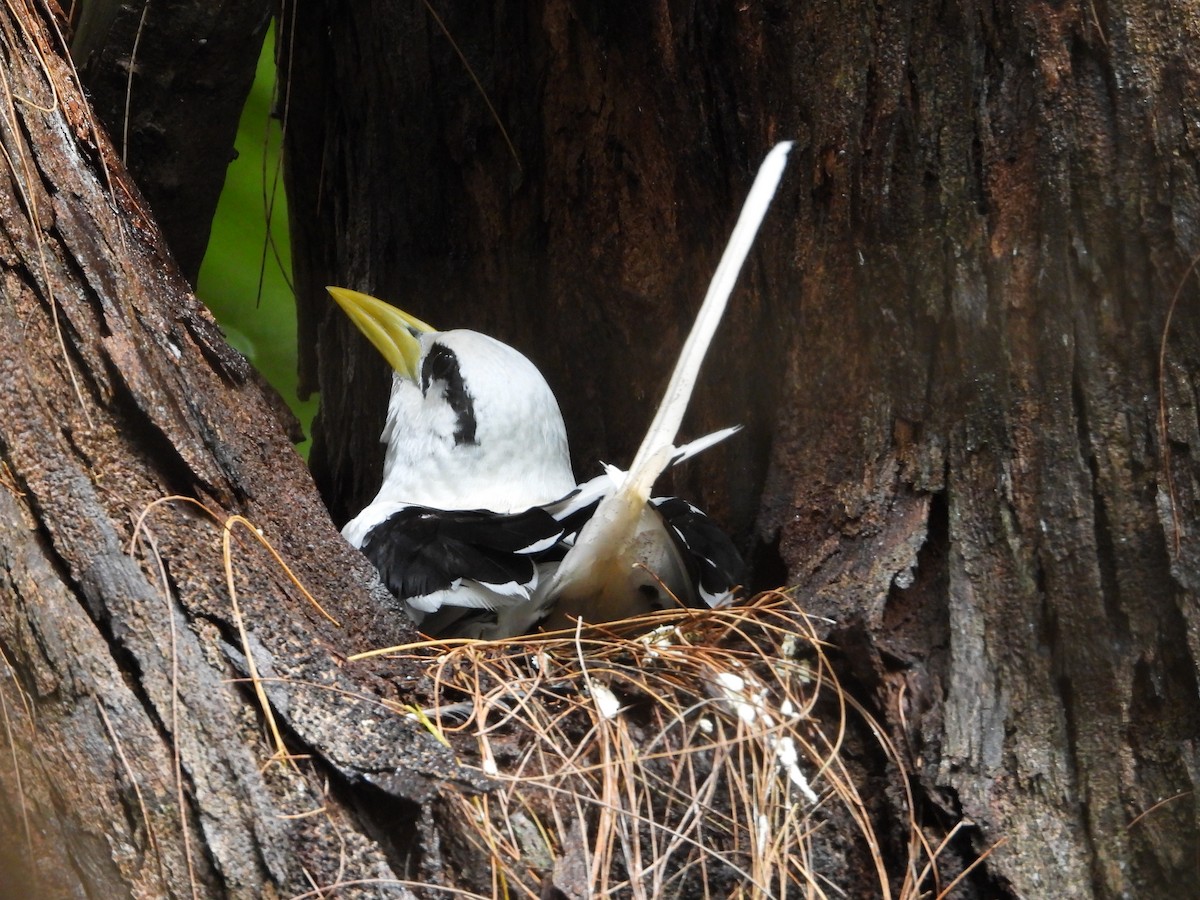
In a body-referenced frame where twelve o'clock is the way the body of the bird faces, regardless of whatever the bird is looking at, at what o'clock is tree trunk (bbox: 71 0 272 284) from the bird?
The tree trunk is roughly at 11 o'clock from the bird.

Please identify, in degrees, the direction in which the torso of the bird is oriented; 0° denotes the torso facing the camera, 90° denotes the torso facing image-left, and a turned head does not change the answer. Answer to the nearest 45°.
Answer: approximately 135°
